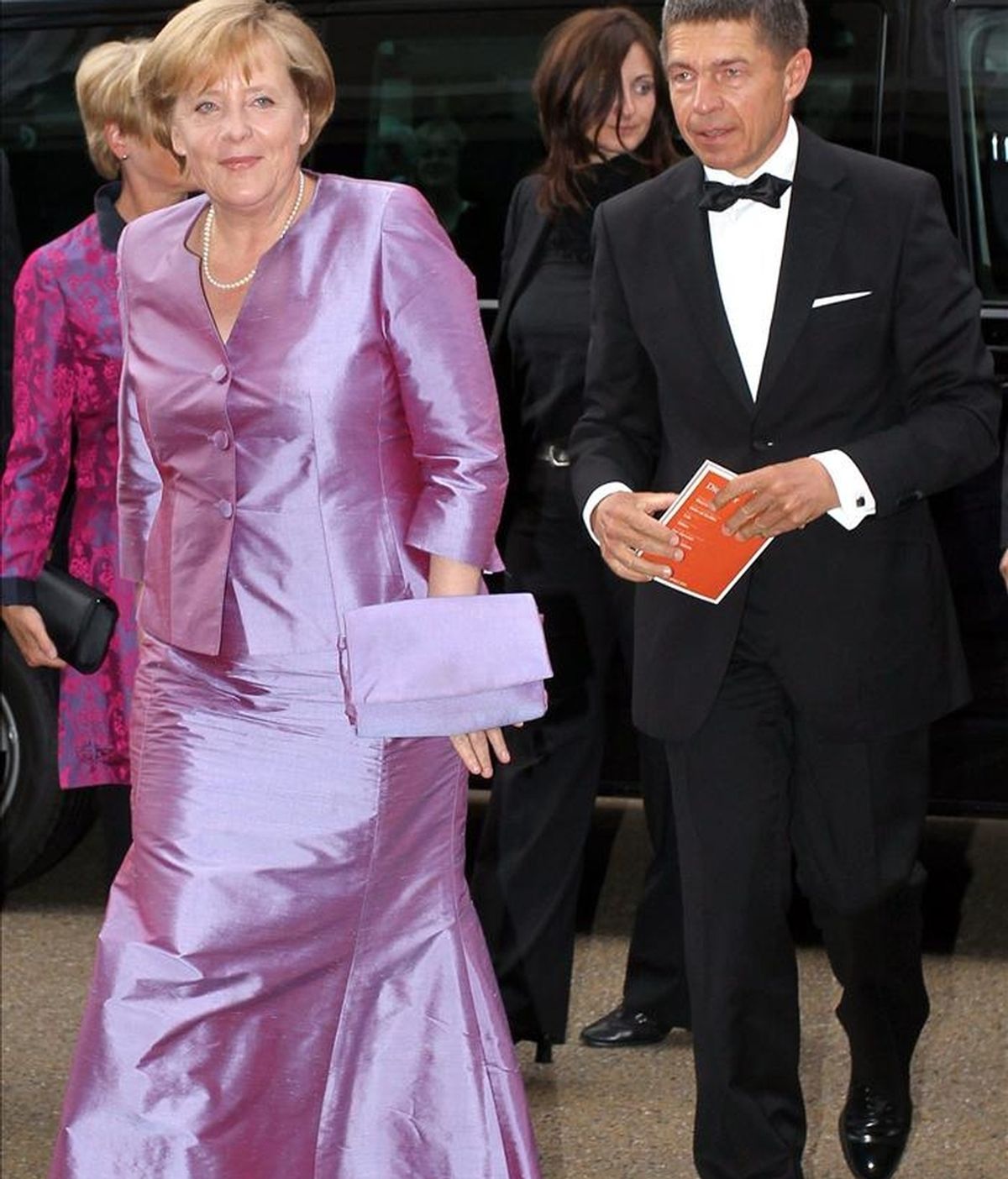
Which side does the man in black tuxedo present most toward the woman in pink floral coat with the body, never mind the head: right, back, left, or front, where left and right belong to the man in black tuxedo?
right

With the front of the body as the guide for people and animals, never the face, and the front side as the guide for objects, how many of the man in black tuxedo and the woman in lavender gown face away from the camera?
0

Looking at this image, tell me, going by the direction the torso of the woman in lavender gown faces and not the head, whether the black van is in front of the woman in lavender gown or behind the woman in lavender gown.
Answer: behind

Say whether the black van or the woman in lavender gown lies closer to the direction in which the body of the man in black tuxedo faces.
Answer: the woman in lavender gown

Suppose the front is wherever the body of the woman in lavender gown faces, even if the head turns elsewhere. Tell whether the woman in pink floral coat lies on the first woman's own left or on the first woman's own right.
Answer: on the first woman's own right

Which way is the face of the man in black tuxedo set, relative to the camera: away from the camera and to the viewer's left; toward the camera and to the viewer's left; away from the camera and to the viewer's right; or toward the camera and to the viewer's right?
toward the camera and to the viewer's left

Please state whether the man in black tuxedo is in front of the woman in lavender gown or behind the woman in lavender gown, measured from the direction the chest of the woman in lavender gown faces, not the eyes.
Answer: behind

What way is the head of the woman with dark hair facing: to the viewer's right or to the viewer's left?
to the viewer's right

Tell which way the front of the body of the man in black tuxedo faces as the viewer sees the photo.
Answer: toward the camera

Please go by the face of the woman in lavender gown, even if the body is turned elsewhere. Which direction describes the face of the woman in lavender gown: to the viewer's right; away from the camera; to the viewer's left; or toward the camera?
toward the camera
